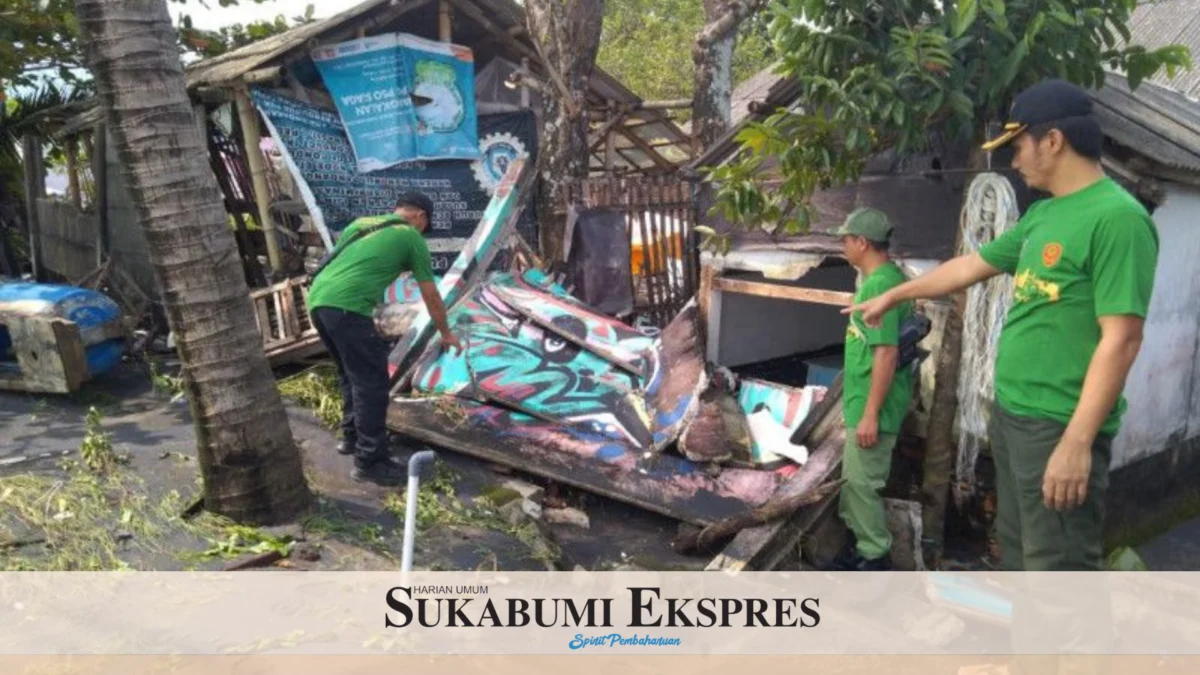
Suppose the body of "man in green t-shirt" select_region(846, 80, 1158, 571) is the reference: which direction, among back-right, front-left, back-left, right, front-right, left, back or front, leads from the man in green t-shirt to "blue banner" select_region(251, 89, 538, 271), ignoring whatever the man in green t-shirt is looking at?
right

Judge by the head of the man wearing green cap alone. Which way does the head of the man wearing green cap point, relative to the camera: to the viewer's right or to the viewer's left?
to the viewer's left

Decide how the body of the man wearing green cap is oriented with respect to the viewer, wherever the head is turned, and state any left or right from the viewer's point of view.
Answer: facing to the left of the viewer

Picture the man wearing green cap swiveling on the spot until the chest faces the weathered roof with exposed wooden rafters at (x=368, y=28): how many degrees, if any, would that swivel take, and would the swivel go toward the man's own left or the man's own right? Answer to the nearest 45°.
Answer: approximately 45° to the man's own right

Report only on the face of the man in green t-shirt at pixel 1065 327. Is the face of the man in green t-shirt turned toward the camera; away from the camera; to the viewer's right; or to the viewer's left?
to the viewer's left

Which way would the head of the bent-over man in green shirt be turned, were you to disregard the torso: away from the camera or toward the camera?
away from the camera

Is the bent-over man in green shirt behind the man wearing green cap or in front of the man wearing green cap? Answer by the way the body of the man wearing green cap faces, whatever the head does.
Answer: in front

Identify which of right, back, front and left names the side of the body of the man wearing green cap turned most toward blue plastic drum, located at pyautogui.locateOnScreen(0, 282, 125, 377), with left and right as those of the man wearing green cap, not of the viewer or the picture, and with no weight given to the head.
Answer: front

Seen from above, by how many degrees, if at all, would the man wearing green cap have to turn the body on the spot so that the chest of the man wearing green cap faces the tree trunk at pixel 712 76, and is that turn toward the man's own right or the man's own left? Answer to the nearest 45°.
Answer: approximately 90° to the man's own right

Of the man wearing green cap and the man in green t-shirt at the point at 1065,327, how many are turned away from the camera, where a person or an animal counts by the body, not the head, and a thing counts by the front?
0

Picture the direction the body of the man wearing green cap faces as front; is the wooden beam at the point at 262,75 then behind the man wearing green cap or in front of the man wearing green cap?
in front

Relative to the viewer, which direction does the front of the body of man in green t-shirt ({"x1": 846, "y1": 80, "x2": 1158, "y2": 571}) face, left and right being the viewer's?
facing the viewer and to the left of the viewer
